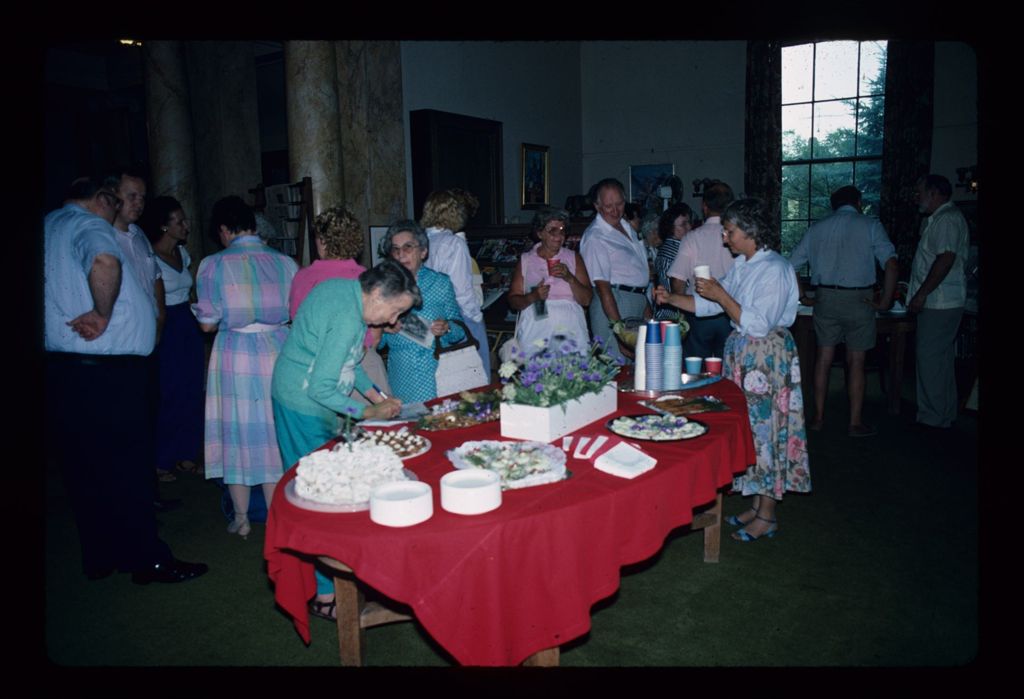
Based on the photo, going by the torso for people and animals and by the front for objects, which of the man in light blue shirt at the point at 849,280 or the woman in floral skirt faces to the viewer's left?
the woman in floral skirt

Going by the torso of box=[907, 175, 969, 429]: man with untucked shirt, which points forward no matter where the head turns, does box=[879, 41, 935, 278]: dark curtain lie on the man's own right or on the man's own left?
on the man's own right

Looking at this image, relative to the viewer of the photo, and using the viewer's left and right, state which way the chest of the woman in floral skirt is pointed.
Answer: facing to the left of the viewer

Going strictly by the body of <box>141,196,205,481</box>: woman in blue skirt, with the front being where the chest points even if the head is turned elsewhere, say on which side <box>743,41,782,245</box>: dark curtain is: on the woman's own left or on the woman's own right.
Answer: on the woman's own left

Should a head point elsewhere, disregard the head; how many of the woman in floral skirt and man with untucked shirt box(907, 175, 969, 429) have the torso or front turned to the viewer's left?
2

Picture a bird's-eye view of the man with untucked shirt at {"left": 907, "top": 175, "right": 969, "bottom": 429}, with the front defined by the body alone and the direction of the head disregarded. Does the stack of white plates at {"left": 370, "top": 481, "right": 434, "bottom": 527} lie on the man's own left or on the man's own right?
on the man's own left

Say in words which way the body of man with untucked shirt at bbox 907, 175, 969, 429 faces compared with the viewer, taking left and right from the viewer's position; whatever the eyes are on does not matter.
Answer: facing to the left of the viewer

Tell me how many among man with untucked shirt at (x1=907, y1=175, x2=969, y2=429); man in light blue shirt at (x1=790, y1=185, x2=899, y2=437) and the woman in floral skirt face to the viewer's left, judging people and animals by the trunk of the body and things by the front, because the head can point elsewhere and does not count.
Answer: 2

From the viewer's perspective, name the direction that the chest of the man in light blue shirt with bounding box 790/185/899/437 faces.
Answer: away from the camera

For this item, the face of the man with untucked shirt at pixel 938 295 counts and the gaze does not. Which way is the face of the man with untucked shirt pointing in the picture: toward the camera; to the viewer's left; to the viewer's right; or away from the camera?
to the viewer's left

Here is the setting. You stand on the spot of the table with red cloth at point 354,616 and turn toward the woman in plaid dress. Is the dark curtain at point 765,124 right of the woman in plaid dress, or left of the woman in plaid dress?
right

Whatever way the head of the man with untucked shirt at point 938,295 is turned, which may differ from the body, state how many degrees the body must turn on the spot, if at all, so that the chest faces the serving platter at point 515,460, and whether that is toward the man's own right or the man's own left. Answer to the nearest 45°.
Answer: approximately 90° to the man's own left

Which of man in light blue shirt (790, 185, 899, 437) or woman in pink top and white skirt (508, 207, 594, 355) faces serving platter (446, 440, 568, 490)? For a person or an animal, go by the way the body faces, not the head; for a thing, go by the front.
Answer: the woman in pink top and white skirt
